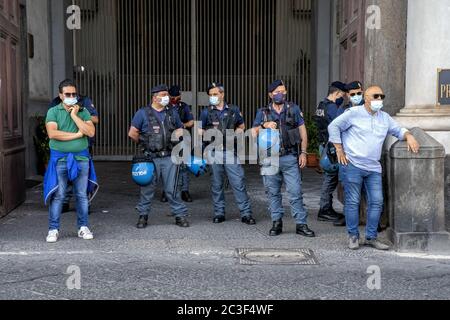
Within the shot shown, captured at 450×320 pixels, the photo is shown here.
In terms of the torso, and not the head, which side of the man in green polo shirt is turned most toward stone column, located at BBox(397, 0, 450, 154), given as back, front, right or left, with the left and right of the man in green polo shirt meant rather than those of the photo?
left

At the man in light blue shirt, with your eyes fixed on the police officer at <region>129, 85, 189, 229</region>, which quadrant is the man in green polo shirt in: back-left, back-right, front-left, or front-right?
front-left

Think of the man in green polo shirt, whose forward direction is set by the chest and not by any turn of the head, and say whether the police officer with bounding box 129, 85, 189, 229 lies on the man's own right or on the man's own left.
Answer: on the man's own left

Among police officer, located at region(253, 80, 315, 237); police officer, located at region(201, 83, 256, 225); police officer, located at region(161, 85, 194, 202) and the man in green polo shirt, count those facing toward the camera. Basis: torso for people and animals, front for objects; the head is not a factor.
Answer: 4

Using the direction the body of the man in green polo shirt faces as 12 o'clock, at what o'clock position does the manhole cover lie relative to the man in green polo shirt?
The manhole cover is roughly at 10 o'clock from the man in green polo shirt.

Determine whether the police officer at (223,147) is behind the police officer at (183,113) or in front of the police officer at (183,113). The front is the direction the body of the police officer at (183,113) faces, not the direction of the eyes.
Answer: in front

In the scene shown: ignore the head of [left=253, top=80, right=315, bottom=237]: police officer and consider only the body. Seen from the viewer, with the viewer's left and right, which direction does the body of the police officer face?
facing the viewer

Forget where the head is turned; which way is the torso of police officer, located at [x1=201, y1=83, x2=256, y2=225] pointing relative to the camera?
toward the camera

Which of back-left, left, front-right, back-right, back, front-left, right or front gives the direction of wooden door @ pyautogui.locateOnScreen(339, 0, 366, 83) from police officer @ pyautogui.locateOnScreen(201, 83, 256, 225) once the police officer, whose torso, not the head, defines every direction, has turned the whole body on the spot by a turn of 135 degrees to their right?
right

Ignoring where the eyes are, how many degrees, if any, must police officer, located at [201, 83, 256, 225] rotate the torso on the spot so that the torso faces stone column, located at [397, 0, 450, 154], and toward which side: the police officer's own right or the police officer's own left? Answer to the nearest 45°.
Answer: approximately 90° to the police officer's own left

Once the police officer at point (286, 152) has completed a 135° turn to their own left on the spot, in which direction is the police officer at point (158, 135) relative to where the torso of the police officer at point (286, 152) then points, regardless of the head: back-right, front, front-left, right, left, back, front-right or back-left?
back-left

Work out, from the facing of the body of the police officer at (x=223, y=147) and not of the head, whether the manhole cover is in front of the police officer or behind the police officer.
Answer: in front

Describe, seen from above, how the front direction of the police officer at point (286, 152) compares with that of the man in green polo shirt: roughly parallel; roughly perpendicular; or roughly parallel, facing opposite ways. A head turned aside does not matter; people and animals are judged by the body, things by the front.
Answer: roughly parallel

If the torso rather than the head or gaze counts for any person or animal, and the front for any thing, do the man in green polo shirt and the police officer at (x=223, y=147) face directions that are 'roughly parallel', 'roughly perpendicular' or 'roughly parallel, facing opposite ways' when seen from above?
roughly parallel

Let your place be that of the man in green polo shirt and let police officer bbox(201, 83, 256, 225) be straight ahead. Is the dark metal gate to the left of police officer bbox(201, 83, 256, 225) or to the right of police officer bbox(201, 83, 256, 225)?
left

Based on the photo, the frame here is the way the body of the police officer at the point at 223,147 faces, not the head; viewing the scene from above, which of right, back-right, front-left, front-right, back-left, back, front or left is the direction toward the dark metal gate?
back
